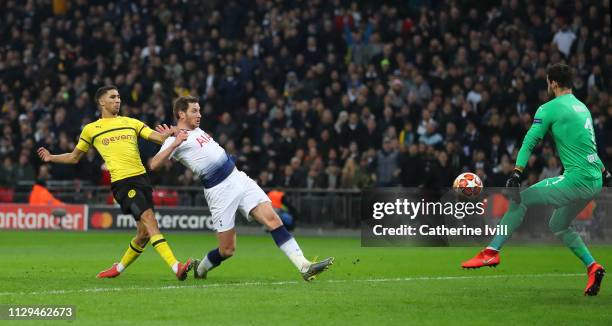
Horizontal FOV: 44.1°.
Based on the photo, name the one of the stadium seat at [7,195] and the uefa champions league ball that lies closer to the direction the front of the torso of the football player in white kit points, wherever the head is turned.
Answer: the uefa champions league ball

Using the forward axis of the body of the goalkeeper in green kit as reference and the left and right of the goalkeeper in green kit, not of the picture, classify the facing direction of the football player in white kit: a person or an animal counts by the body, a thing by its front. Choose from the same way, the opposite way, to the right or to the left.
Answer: the opposite way

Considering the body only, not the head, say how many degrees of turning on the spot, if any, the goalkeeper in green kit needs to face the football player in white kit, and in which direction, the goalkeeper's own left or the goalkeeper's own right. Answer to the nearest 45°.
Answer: approximately 45° to the goalkeeper's own left

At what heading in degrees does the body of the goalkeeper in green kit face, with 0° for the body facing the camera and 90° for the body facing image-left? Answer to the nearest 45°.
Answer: approximately 135°

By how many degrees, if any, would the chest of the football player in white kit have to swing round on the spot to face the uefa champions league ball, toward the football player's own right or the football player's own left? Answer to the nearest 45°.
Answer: approximately 45° to the football player's own left

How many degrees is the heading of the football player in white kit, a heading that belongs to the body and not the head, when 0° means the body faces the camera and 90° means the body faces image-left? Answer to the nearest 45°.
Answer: approximately 315°

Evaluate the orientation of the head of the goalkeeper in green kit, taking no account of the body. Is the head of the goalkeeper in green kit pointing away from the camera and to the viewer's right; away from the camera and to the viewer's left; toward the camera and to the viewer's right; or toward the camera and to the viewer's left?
away from the camera and to the viewer's left
